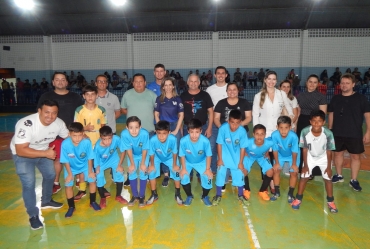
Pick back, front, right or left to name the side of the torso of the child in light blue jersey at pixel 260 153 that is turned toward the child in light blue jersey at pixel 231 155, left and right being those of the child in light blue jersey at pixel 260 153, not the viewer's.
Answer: right

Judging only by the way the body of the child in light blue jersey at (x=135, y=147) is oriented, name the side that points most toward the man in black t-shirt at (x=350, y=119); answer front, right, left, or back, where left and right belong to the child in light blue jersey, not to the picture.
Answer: left

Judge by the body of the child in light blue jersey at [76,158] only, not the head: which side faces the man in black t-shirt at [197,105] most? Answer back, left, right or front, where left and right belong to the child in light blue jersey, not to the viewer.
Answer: left

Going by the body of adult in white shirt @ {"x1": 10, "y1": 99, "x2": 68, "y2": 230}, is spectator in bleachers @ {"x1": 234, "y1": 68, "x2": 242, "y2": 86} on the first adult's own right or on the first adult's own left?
on the first adult's own left

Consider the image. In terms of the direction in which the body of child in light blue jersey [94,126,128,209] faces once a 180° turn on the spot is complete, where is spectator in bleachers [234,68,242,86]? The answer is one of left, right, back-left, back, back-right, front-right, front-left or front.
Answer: front-right

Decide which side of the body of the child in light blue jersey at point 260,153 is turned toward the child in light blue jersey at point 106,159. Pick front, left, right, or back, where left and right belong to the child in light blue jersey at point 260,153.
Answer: right

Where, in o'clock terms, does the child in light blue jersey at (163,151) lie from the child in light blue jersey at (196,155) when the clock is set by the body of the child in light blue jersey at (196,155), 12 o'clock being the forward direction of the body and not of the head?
the child in light blue jersey at (163,151) is roughly at 3 o'clock from the child in light blue jersey at (196,155).
